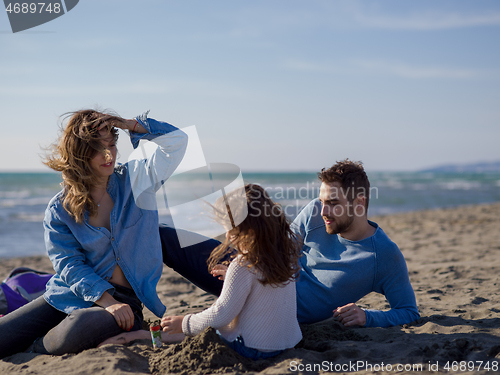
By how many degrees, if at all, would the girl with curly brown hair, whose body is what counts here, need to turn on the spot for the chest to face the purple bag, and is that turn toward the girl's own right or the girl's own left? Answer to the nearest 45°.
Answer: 0° — they already face it

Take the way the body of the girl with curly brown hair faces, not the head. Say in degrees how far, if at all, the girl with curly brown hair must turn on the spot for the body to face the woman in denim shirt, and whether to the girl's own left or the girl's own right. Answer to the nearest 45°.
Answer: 0° — they already face them

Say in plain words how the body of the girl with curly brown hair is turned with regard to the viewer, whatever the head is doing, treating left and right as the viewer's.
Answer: facing away from the viewer and to the left of the viewer

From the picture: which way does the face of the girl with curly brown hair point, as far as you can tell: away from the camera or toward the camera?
away from the camera

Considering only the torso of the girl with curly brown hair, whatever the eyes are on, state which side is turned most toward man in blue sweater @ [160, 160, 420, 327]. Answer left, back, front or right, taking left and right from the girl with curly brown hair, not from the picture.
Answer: right
